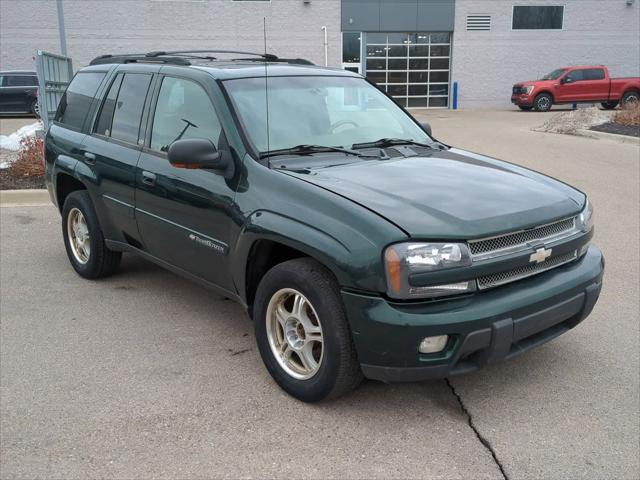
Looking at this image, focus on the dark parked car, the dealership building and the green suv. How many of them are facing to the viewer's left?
1

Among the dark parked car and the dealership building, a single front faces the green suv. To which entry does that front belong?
the dealership building

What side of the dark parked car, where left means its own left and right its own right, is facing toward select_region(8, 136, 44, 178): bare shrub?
left

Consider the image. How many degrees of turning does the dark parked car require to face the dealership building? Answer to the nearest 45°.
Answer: approximately 180°

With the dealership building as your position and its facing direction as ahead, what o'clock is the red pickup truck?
The red pickup truck is roughly at 10 o'clock from the dealership building.

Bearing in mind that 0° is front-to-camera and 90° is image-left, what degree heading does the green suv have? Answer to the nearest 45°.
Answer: approximately 315°

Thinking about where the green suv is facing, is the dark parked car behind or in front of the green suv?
behind

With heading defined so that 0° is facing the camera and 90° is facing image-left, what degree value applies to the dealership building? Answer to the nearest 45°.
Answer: approximately 0°

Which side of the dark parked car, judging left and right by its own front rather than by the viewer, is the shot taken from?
left

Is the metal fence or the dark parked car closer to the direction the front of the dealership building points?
the metal fence

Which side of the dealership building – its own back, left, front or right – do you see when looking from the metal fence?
front

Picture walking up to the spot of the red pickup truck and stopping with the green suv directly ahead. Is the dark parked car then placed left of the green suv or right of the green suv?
right

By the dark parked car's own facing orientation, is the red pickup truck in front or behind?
behind

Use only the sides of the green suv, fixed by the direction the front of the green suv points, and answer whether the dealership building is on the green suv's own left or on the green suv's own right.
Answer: on the green suv's own left
